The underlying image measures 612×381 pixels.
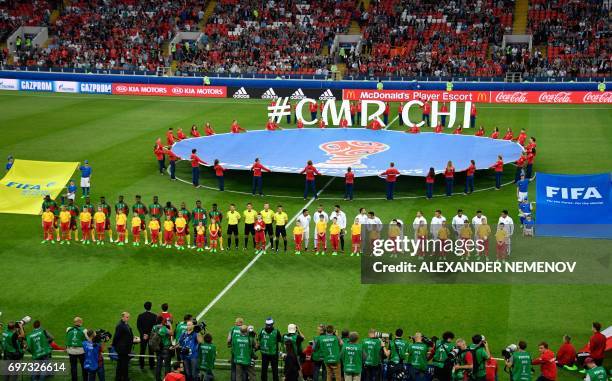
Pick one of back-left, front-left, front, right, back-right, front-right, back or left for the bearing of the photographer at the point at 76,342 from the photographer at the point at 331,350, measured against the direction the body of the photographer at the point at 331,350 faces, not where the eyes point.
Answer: left

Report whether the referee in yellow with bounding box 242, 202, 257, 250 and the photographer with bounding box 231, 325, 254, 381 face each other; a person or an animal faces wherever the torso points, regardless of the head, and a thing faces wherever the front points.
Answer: yes

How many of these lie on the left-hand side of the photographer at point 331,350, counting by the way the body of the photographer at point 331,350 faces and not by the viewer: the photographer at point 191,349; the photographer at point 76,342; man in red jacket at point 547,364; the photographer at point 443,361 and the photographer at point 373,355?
2

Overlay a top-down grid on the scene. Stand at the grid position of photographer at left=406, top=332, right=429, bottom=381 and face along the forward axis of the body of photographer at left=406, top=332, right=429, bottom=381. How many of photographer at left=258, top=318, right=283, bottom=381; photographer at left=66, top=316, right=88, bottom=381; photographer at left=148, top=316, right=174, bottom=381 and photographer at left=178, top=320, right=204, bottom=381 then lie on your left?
4

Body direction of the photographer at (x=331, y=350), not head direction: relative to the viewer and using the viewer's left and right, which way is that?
facing away from the viewer

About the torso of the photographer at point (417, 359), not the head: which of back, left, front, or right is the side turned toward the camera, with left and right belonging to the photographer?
back

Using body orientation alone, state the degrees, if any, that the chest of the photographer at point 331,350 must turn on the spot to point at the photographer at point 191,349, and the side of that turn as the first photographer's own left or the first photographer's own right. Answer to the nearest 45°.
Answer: approximately 90° to the first photographer's own left

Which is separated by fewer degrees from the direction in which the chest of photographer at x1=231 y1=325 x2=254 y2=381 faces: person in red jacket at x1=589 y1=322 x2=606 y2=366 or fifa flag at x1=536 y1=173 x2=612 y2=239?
the fifa flag

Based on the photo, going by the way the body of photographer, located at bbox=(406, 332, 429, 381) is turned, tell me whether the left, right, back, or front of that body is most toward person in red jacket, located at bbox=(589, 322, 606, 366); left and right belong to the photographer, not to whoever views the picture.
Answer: right

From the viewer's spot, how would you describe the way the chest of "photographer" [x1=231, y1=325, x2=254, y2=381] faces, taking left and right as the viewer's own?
facing away from the viewer

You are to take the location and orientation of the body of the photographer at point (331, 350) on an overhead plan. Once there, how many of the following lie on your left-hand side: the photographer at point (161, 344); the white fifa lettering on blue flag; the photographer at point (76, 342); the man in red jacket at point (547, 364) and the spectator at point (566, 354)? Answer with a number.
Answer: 2

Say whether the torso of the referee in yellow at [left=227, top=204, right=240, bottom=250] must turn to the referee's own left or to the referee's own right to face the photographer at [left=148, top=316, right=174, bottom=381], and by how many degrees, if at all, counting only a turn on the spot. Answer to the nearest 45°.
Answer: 0° — they already face them

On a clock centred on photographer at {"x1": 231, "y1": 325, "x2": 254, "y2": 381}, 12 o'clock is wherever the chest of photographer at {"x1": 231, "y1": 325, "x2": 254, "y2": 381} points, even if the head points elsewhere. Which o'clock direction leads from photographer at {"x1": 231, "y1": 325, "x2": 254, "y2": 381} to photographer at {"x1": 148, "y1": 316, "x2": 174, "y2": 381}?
photographer at {"x1": 148, "y1": 316, "x2": 174, "y2": 381} is roughly at 10 o'clock from photographer at {"x1": 231, "y1": 325, "x2": 254, "y2": 381}.

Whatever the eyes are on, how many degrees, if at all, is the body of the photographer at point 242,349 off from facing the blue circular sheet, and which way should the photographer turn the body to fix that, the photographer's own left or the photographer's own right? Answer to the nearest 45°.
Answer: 0° — they already face it

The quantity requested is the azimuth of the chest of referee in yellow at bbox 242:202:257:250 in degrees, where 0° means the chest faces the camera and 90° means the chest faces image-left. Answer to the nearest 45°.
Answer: approximately 0°

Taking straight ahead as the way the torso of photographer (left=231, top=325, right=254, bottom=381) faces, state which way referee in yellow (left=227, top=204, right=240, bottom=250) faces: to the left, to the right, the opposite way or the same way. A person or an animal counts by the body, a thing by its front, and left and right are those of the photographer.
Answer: the opposite way

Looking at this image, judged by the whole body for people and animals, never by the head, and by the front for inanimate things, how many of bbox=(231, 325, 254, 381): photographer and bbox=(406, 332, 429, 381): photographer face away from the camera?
2

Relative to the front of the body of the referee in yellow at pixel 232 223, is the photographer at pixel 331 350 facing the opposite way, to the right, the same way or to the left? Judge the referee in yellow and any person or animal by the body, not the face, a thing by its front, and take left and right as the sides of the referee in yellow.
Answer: the opposite way

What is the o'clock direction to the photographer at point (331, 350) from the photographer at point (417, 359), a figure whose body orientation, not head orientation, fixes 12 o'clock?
the photographer at point (331, 350) is roughly at 9 o'clock from the photographer at point (417, 359).
